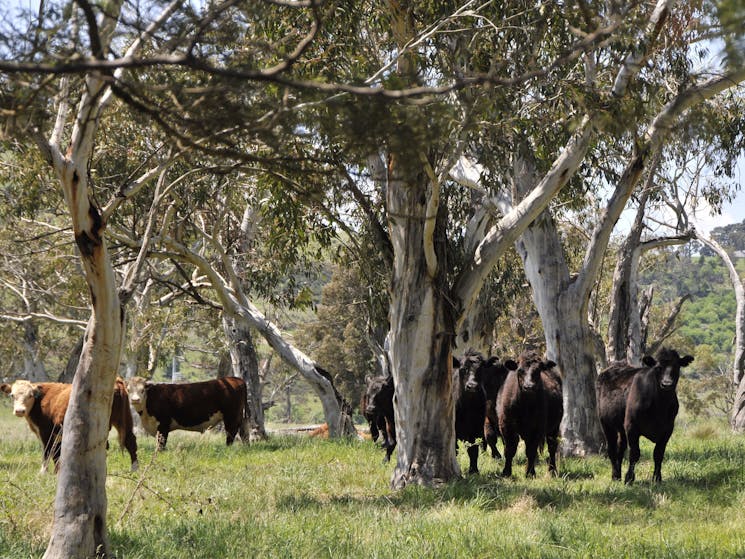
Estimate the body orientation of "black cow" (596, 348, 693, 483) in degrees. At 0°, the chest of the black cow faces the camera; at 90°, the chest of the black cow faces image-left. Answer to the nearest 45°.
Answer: approximately 315°

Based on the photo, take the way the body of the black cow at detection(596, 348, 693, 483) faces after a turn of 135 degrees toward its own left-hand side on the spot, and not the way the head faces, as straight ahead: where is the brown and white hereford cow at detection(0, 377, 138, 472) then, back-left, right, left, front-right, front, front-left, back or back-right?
left

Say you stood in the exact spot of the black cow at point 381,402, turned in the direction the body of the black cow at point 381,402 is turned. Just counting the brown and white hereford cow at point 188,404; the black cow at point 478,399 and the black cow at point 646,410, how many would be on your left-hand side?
2

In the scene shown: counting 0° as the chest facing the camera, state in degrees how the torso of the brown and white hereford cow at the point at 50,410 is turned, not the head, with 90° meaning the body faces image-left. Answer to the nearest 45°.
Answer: approximately 90°

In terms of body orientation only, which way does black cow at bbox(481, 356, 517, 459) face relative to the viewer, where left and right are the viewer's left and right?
facing the viewer

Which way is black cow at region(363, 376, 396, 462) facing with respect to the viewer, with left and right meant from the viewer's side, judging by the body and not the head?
facing the viewer and to the left of the viewer

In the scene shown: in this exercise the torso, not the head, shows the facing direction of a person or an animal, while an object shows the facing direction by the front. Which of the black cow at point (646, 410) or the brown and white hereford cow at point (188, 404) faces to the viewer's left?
the brown and white hereford cow

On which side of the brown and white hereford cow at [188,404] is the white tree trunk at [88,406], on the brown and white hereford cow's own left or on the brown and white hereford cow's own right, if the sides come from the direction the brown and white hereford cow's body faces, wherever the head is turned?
on the brown and white hereford cow's own left

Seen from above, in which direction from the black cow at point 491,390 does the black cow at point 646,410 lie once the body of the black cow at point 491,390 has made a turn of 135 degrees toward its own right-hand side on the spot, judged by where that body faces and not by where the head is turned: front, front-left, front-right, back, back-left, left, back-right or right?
back

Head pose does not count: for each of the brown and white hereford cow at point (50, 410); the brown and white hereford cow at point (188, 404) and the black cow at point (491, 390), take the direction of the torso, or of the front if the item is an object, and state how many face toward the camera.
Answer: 1

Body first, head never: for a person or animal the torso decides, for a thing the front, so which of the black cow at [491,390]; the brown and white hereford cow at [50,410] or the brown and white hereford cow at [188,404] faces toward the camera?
the black cow

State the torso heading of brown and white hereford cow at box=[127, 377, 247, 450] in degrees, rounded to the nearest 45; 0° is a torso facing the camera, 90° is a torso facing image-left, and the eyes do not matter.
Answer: approximately 90°

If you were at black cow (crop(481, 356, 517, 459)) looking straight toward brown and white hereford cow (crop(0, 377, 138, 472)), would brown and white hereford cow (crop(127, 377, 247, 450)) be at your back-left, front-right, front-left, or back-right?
front-right
